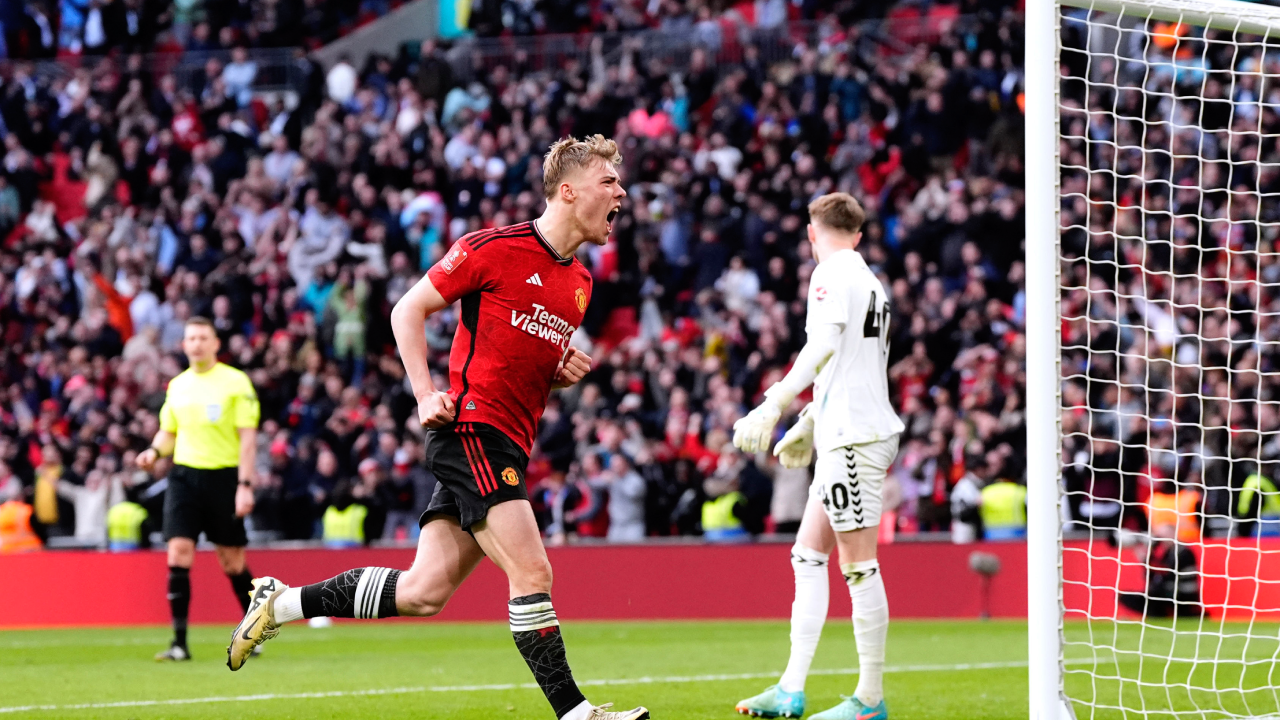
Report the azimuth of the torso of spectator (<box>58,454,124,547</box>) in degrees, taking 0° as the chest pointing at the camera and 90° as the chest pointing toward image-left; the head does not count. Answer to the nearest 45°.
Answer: approximately 0°

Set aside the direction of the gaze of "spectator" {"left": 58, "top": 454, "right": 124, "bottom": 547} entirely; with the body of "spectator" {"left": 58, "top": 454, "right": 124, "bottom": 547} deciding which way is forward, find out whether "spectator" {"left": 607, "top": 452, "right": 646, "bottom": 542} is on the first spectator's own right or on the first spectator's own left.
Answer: on the first spectator's own left

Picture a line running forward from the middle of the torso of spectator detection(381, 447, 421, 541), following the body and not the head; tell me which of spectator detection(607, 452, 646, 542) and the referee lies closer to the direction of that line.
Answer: the referee

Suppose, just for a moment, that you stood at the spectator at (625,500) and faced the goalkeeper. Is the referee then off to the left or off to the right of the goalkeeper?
right

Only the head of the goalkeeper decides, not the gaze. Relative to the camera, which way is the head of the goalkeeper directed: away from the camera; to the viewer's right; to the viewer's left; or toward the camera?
away from the camera

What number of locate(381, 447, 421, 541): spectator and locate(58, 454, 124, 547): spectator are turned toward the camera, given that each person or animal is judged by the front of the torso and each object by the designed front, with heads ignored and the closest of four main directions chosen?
2

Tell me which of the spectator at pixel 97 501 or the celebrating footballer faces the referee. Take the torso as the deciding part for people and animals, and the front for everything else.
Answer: the spectator
